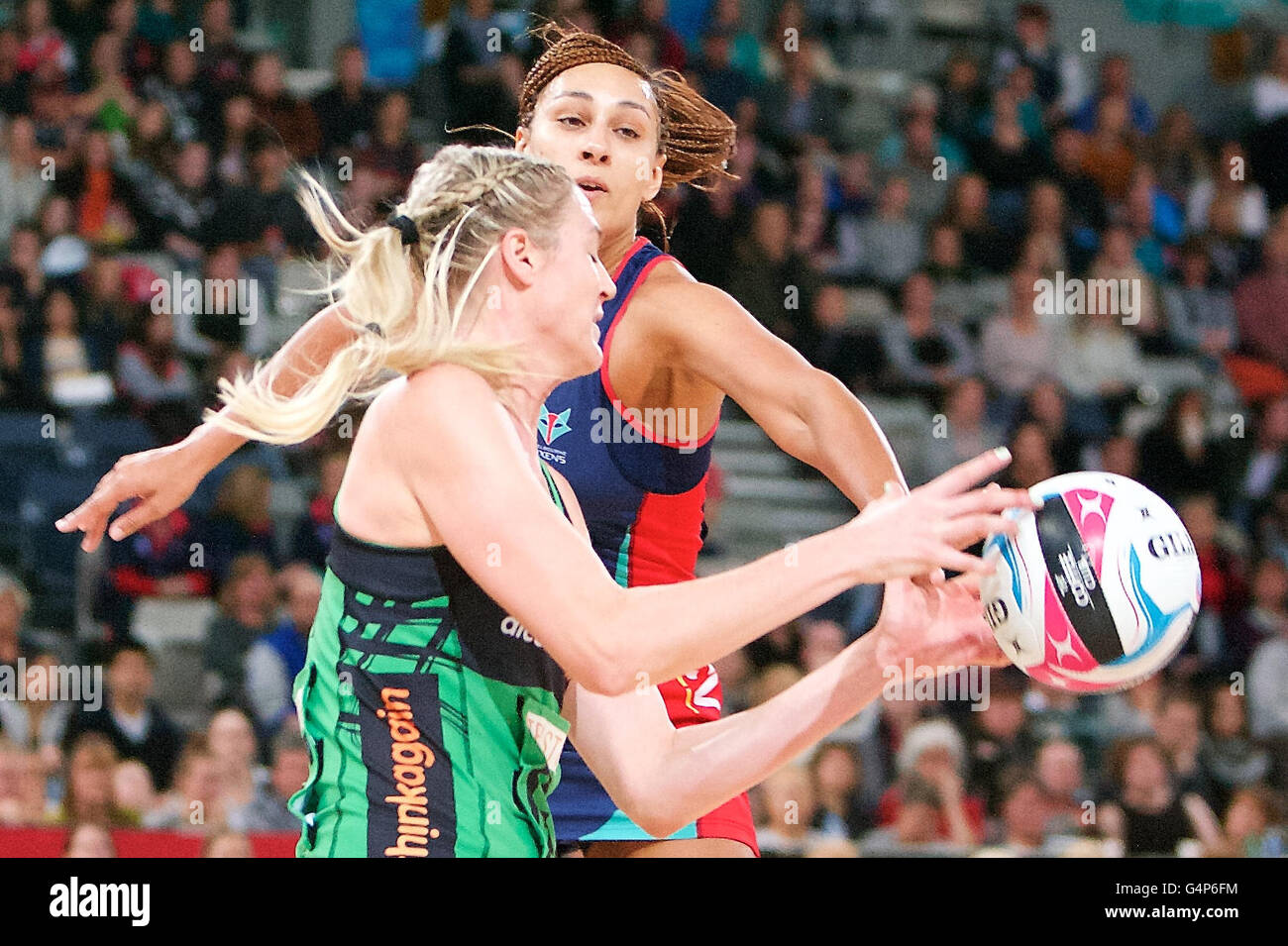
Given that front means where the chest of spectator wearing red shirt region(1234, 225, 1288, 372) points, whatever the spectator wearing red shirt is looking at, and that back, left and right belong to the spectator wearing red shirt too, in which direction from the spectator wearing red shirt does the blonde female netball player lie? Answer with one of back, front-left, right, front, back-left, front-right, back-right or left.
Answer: front

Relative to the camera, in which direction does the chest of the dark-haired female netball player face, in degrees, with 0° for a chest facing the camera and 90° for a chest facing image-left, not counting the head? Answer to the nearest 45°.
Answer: approximately 45°

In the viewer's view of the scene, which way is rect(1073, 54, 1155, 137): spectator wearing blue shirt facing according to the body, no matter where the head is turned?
toward the camera

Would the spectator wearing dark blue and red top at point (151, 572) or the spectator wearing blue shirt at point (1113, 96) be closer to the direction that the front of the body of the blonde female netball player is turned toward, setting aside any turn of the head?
the spectator wearing blue shirt

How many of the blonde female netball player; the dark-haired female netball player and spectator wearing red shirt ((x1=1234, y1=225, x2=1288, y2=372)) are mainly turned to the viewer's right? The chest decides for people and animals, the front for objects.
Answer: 1

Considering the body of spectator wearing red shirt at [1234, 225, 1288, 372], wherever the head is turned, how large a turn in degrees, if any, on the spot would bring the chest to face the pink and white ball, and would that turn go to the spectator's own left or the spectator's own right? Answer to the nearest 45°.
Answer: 0° — they already face it

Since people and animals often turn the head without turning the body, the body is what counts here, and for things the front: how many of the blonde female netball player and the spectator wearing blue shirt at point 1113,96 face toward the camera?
1

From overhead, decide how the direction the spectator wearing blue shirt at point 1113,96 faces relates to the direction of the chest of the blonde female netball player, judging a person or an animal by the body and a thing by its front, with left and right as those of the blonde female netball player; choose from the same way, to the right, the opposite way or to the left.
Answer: to the right

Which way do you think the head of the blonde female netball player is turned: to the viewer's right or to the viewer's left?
to the viewer's right

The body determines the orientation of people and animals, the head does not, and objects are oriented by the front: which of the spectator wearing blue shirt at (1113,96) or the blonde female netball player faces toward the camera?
the spectator wearing blue shirt

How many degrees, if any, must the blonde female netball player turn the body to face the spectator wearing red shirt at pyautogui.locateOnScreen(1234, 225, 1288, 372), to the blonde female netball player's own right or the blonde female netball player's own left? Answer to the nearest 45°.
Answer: approximately 45° to the blonde female netball player's own left

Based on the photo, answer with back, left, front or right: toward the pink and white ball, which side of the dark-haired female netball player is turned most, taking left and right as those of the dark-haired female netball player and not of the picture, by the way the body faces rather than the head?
left

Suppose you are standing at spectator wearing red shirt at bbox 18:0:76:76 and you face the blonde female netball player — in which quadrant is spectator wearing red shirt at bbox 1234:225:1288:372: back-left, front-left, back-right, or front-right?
front-left

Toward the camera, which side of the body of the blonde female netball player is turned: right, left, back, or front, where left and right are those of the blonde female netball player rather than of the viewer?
right

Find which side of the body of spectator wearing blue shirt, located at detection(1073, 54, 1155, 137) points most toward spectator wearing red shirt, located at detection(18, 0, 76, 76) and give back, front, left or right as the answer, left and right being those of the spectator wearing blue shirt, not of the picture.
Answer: right

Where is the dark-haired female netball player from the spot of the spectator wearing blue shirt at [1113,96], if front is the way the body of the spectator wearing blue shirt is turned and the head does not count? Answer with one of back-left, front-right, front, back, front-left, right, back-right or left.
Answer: front
